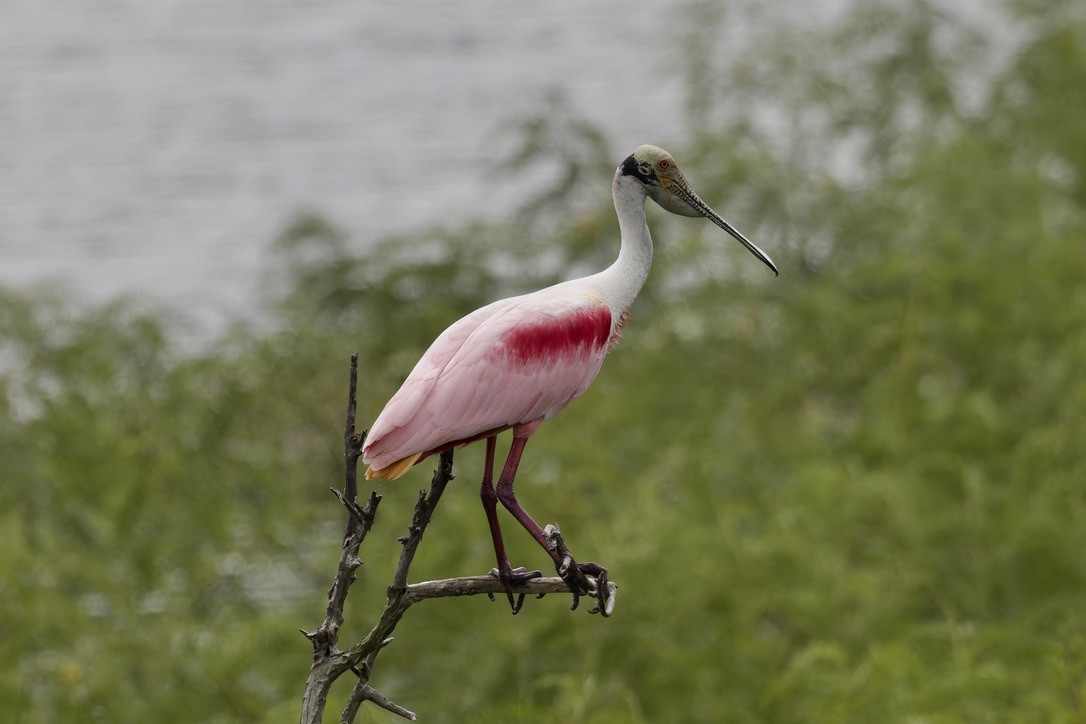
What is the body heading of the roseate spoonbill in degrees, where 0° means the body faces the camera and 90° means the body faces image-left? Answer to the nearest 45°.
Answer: approximately 270°
